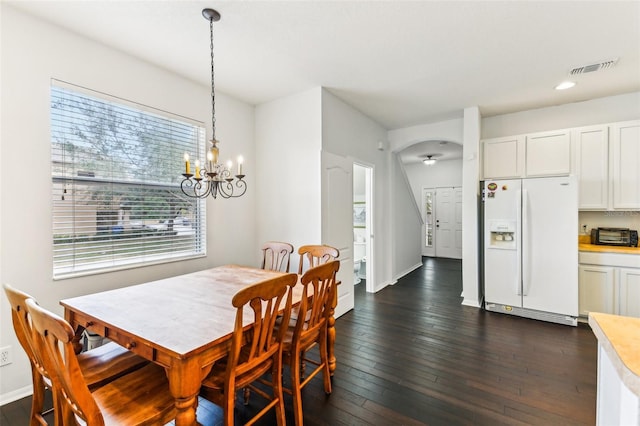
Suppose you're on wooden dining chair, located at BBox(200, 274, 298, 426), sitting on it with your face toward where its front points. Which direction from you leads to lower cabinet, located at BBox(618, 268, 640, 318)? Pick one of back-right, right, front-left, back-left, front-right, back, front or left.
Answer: back-right

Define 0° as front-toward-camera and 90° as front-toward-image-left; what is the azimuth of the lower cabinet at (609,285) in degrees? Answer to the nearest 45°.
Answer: approximately 0°

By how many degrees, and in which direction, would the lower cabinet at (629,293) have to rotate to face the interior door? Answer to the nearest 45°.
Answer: approximately 45° to its right

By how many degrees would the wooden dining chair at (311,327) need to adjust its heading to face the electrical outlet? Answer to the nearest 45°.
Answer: approximately 45° to its left

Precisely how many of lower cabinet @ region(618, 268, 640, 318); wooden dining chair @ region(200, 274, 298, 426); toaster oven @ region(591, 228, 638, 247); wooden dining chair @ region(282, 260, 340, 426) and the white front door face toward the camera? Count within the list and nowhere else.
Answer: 3

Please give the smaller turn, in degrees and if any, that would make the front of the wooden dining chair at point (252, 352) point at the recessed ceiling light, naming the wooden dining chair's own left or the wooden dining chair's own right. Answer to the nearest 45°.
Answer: approximately 135° to the wooden dining chair's own right

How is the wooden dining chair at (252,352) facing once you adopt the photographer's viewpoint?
facing away from the viewer and to the left of the viewer

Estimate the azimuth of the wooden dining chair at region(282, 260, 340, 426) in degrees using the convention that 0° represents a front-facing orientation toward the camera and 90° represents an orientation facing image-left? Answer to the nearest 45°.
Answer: approximately 135°

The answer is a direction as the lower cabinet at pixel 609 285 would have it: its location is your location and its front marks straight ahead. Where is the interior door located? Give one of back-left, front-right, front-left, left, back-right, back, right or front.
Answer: front-right
